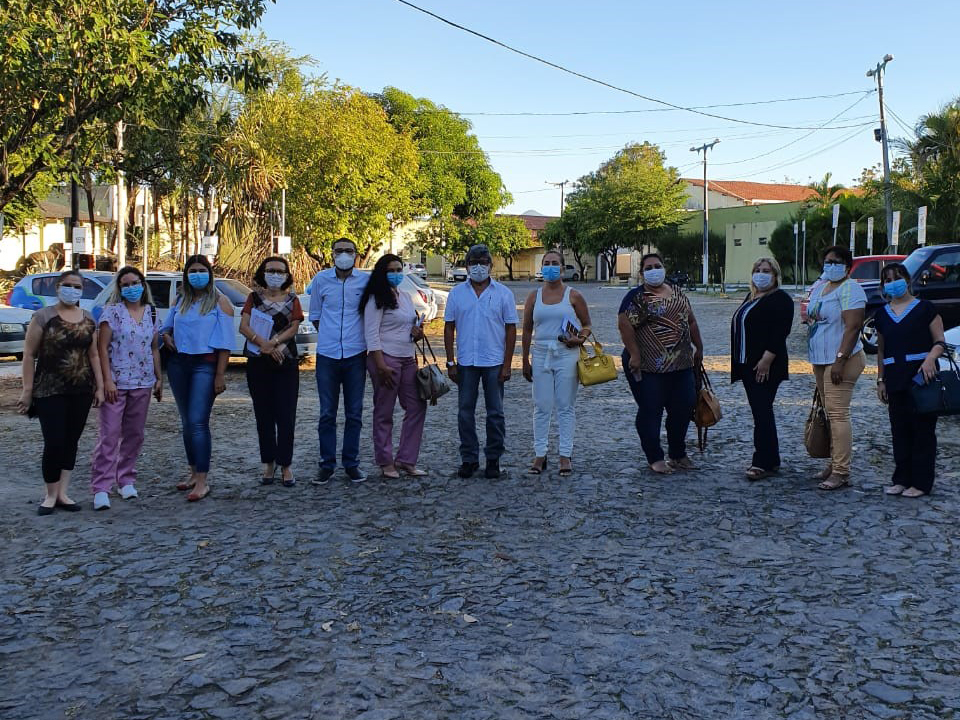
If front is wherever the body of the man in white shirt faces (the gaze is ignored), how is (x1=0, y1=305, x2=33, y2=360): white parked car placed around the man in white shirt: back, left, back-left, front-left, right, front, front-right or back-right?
back-right

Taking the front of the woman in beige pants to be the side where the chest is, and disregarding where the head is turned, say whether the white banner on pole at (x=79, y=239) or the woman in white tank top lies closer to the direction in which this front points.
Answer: the woman in white tank top

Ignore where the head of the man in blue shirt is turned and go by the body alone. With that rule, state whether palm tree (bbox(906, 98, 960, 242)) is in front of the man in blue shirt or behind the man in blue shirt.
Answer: behind

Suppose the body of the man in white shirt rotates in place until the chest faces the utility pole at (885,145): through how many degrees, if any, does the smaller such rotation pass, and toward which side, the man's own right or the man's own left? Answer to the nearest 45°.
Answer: approximately 135° to the man's own left

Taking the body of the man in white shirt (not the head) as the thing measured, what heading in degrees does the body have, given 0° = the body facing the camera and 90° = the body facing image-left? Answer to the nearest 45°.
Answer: approximately 0°

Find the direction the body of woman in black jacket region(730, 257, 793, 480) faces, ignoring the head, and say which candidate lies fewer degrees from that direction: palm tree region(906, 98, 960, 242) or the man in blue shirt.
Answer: the man in blue shirt

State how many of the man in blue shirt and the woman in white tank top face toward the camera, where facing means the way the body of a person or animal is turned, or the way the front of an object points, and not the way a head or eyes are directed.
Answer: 2
